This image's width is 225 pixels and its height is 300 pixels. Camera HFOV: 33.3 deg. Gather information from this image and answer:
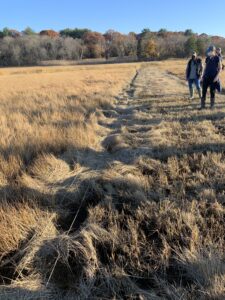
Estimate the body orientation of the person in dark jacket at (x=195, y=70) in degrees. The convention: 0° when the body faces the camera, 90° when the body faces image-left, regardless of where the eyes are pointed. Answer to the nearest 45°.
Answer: approximately 0°

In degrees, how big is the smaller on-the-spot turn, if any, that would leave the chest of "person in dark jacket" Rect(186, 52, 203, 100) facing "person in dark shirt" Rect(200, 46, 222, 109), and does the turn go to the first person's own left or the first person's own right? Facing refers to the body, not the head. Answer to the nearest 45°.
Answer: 0° — they already face them
